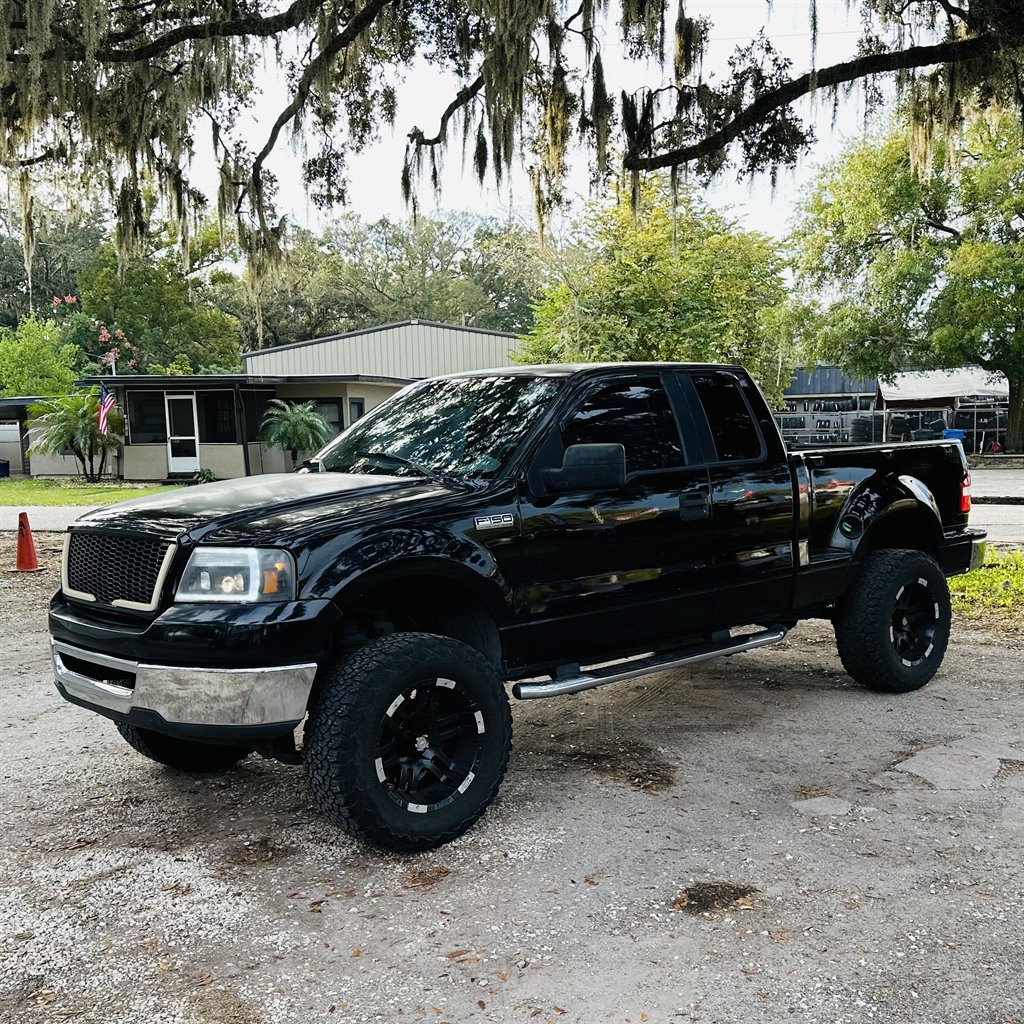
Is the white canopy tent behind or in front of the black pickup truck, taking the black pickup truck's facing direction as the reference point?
behind

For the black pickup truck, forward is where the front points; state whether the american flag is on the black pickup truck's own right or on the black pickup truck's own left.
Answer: on the black pickup truck's own right

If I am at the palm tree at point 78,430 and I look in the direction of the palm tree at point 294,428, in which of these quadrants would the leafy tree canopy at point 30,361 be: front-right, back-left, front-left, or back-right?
back-left

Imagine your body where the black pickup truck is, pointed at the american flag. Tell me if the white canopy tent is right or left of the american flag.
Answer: right

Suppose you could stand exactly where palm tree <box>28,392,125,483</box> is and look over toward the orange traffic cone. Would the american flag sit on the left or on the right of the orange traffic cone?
left

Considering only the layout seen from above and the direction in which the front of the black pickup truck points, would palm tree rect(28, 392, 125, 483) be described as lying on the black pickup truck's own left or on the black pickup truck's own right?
on the black pickup truck's own right

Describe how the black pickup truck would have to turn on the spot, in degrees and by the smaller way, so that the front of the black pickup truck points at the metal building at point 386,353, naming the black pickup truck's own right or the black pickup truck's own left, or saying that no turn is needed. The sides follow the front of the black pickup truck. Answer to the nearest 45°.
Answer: approximately 135° to the black pickup truck's own right

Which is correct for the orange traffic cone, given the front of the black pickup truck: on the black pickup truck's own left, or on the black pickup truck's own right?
on the black pickup truck's own right

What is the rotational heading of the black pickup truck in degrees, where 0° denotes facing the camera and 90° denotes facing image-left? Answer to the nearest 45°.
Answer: approximately 45°
